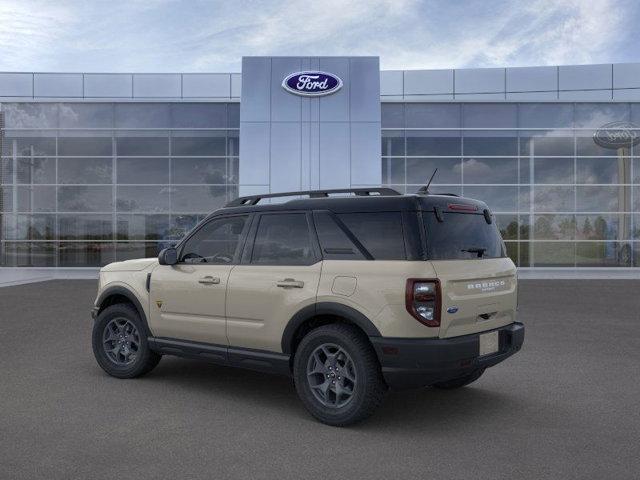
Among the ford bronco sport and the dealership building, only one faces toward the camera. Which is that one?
the dealership building

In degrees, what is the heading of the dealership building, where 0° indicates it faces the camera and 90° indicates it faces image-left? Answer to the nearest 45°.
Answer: approximately 0°

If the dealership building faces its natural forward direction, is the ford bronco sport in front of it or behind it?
in front

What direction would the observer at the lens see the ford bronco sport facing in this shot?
facing away from the viewer and to the left of the viewer

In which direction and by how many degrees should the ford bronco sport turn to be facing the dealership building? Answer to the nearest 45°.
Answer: approximately 45° to its right

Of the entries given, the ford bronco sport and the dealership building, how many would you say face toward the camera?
1
